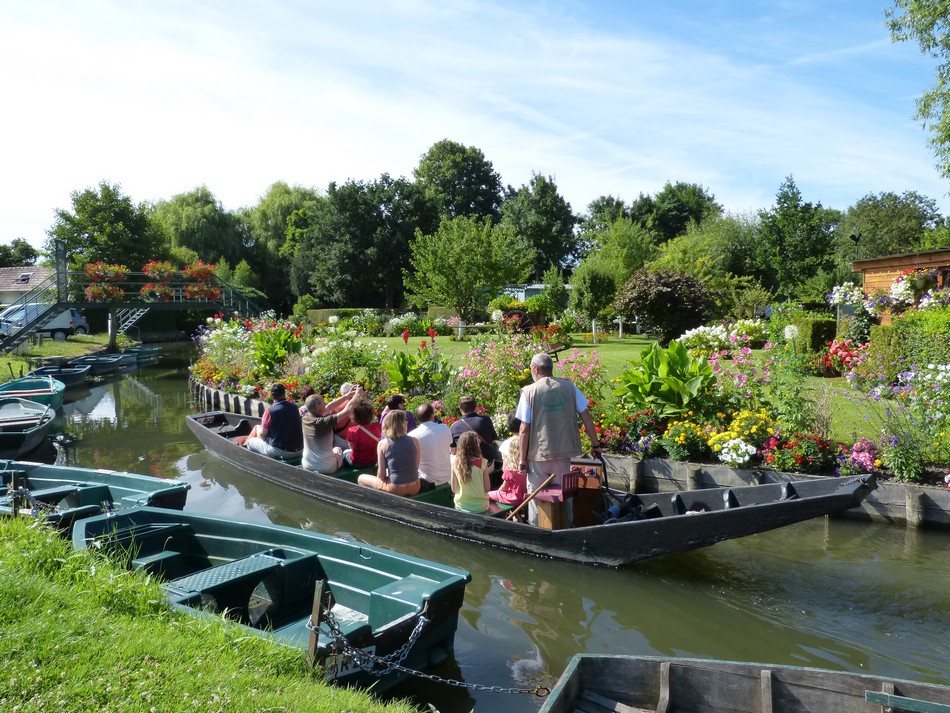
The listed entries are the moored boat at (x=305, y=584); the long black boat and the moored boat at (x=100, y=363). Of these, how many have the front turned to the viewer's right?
1

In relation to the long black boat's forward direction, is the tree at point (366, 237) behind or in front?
in front

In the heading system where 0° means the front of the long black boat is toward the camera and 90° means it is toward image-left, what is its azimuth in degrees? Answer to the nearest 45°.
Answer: approximately 135°

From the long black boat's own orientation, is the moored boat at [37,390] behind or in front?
in front

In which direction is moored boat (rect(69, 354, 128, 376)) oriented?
to the viewer's right

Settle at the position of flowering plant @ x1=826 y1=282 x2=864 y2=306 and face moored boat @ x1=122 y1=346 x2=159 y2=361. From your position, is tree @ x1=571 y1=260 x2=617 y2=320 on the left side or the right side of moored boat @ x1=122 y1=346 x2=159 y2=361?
right

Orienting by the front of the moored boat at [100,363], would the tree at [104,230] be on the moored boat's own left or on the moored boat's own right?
on the moored boat's own left
